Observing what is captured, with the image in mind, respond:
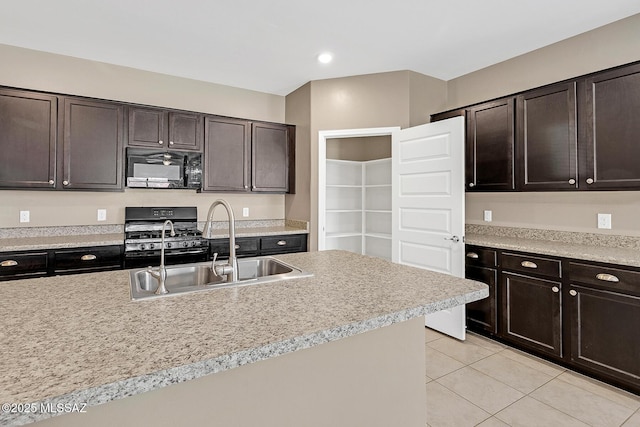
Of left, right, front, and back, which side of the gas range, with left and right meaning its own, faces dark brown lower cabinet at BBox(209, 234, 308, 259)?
left

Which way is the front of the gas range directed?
toward the camera

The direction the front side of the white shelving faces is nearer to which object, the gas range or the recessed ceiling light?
the recessed ceiling light

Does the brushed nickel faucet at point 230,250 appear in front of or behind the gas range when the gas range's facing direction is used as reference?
in front

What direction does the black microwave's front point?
toward the camera

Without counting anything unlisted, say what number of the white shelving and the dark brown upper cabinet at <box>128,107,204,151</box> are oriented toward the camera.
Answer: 2

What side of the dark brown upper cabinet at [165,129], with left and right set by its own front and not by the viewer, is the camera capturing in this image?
front

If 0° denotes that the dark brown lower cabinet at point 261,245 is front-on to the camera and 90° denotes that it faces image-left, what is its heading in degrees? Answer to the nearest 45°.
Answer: approximately 315°

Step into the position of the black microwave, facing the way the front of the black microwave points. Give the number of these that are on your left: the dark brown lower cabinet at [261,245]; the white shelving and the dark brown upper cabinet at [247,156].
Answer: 3

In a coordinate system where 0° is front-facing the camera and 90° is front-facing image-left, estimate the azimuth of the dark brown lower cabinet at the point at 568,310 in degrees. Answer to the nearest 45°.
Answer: approximately 45°

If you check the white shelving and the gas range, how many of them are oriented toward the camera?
2

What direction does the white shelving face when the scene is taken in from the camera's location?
facing the viewer

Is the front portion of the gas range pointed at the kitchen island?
yes

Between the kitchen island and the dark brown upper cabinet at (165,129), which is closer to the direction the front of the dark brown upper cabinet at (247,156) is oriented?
the kitchen island

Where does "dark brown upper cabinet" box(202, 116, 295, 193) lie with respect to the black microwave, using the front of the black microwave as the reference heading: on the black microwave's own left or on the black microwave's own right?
on the black microwave's own left

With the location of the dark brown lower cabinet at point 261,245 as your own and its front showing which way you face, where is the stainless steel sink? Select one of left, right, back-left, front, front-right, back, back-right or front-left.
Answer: front-right

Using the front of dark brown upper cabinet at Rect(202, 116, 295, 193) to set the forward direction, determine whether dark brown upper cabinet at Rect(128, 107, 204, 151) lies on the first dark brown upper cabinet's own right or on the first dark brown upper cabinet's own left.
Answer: on the first dark brown upper cabinet's own right
